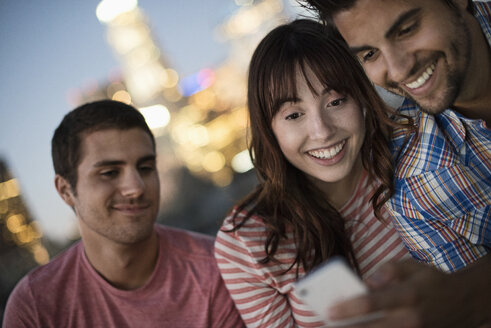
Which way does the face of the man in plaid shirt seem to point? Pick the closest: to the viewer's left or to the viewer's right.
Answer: to the viewer's left

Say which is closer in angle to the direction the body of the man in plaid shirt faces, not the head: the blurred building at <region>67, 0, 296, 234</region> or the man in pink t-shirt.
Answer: the man in pink t-shirt

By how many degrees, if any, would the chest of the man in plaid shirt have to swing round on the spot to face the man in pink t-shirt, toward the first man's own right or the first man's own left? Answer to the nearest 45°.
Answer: approximately 45° to the first man's own right

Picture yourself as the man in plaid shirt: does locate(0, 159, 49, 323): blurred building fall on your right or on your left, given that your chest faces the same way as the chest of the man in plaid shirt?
on your right

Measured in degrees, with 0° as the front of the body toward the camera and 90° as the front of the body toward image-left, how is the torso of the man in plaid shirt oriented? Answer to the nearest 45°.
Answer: approximately 45°

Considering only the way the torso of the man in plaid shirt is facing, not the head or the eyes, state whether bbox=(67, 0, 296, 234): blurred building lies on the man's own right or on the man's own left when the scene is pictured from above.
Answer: on the man's own right
